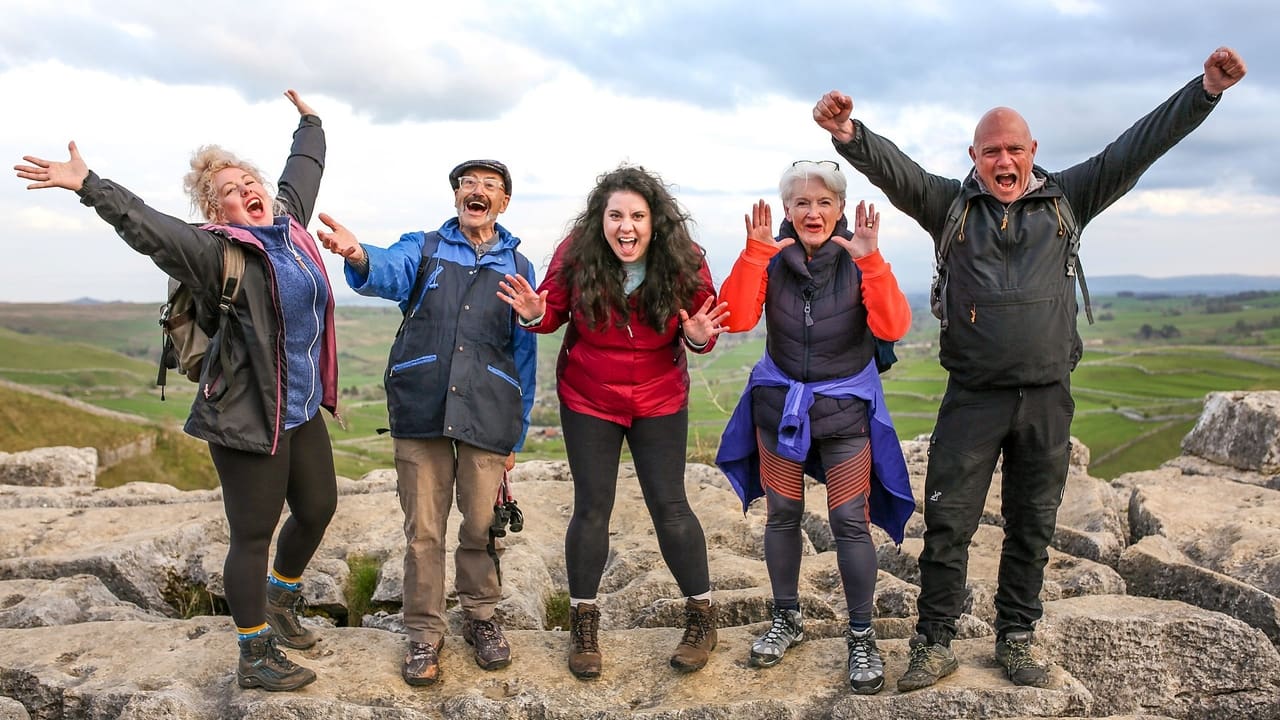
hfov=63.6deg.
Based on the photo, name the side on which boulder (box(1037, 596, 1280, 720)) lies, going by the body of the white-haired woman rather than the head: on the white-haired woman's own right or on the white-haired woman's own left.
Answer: on the white-haired woman's own left

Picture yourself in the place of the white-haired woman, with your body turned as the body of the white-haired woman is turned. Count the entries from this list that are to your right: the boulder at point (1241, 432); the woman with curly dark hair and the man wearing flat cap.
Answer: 2

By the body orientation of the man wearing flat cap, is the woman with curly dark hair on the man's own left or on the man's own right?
on the man's own left

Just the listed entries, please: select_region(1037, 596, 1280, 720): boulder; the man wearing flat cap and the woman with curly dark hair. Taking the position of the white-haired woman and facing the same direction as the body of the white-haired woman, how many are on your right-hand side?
2

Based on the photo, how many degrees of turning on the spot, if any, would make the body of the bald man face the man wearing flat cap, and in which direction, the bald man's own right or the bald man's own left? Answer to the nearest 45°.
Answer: approximately 90° to the bald man's own right

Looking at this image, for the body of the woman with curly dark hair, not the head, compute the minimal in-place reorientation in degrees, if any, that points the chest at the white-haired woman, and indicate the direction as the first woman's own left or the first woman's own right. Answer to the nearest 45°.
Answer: approximately 90° to the first woman's own left

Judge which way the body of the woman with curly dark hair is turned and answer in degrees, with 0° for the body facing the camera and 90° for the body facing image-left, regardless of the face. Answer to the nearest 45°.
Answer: approximately 0°

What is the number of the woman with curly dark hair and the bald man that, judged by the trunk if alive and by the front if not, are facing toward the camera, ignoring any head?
2

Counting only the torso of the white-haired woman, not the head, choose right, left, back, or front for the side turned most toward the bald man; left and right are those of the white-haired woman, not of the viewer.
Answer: left
